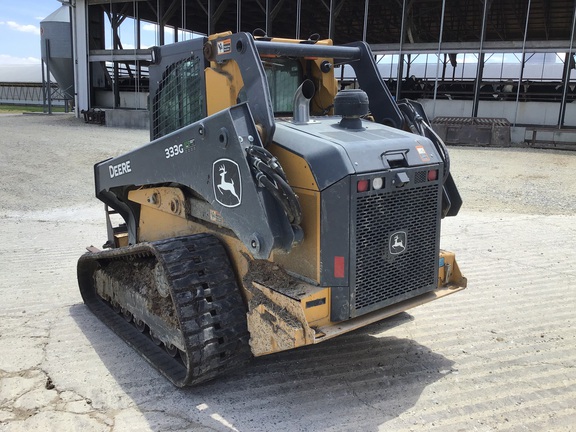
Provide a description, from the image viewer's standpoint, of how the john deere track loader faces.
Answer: facing away from the viewer and to the left of the viewer

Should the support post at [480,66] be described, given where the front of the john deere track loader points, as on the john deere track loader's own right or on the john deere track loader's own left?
on the john deere track loader's own right
